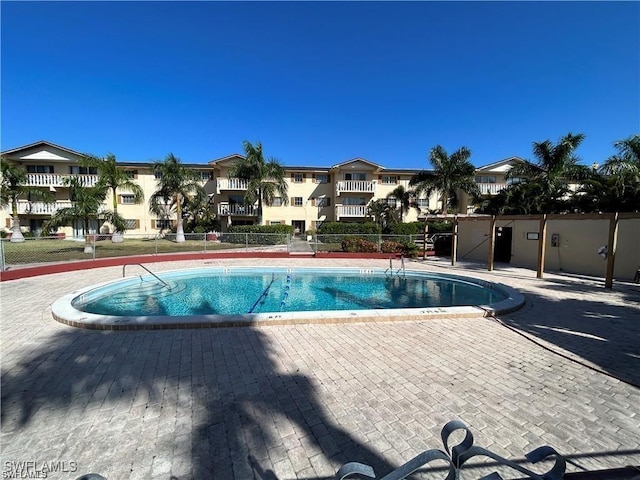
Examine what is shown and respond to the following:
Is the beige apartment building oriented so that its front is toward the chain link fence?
yes

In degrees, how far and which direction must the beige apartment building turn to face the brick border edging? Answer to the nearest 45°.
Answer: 0° — it already faces it

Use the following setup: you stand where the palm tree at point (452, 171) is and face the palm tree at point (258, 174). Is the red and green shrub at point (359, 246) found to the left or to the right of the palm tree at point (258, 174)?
left

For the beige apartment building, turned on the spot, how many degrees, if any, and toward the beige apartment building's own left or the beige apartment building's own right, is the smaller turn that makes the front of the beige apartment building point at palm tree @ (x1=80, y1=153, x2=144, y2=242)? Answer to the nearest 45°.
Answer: approximately 45° to the beige apartment building's own right

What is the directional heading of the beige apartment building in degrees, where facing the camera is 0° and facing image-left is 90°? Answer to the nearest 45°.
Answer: approximately 0°

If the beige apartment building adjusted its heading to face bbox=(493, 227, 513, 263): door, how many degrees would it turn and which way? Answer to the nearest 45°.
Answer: approximately 45° to its left
